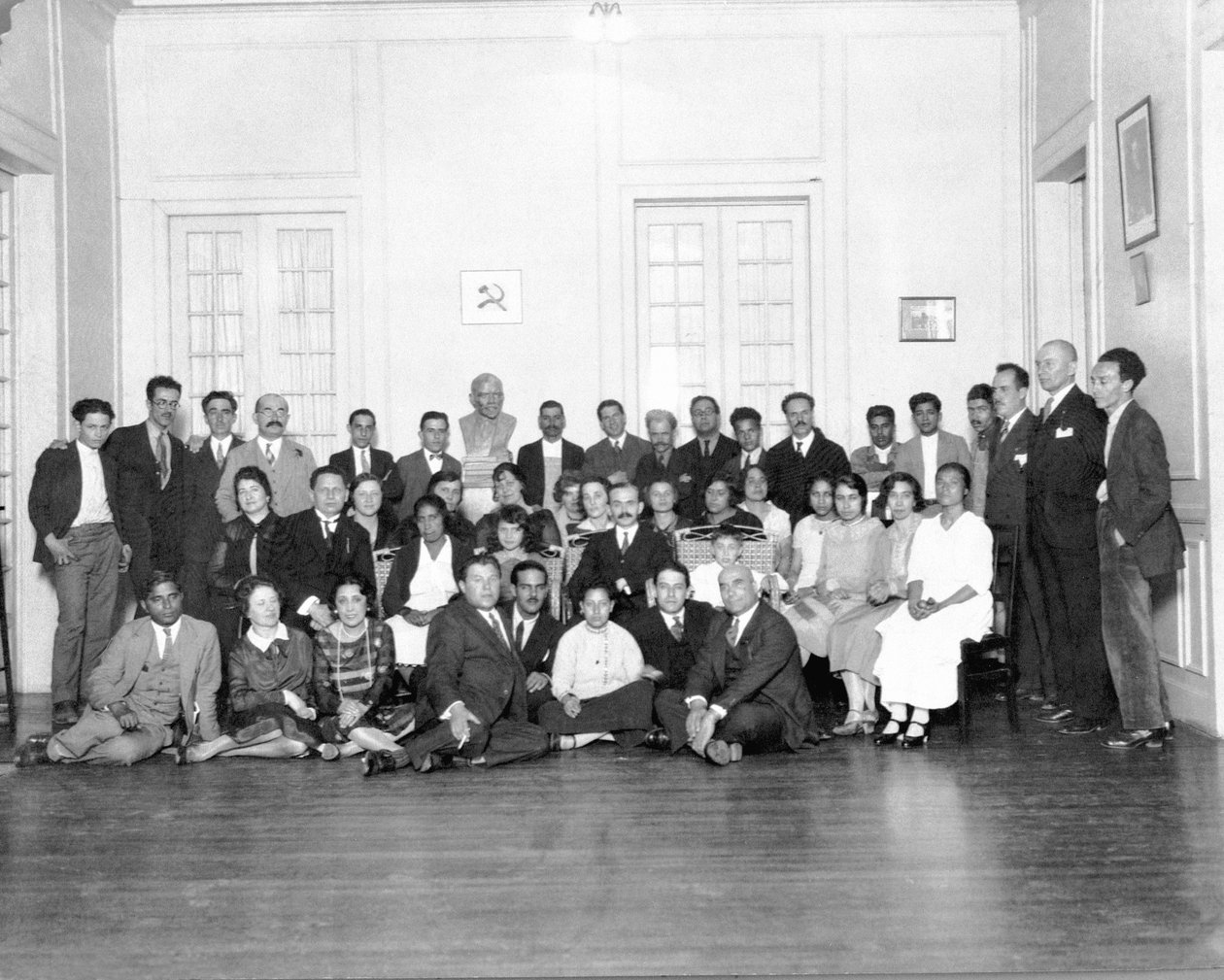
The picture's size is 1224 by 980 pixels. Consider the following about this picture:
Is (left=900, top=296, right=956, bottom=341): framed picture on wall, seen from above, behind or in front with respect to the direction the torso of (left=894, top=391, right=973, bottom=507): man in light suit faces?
behind

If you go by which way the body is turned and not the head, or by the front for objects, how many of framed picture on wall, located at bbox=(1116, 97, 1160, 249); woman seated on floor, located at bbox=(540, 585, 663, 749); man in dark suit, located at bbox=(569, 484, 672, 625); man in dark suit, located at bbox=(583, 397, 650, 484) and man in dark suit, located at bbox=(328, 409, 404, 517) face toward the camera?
4

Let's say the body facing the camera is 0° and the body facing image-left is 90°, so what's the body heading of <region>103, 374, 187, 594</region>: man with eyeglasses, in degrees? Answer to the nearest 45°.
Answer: approximately 315°

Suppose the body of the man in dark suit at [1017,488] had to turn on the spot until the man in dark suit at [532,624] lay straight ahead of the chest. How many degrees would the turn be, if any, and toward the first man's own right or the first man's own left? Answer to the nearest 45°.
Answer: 0° — they already face them

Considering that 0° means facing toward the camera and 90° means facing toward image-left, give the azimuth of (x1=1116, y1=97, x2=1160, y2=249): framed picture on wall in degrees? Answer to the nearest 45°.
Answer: approximately 90°

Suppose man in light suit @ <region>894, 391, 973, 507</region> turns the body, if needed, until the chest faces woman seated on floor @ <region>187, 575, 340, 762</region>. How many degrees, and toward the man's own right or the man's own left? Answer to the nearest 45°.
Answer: approximately 45° to the man's own right

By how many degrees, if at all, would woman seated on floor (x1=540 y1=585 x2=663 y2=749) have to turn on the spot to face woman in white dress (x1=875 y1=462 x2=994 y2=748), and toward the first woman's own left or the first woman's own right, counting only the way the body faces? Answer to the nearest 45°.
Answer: approximately 90° to the first woman's own left

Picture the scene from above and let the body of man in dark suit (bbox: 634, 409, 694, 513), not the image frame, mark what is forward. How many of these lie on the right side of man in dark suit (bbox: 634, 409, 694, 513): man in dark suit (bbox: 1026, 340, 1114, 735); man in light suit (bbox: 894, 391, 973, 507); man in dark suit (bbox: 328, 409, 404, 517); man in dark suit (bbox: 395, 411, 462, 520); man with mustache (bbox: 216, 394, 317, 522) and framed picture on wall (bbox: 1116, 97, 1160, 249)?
3
